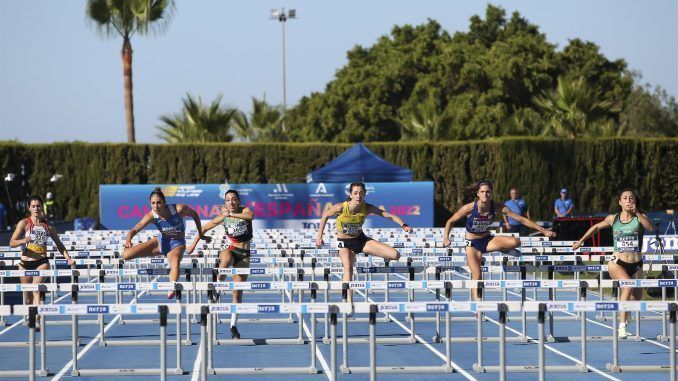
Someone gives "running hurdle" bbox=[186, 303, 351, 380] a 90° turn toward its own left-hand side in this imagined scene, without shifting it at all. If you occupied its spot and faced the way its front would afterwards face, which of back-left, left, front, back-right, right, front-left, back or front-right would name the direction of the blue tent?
left

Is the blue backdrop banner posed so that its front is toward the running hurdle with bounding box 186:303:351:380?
yes

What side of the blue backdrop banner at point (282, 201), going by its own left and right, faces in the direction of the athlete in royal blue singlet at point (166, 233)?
front

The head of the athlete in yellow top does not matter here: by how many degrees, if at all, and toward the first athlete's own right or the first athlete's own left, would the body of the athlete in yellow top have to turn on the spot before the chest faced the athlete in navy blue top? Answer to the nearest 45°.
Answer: approximately 90° to the first athlete's own left

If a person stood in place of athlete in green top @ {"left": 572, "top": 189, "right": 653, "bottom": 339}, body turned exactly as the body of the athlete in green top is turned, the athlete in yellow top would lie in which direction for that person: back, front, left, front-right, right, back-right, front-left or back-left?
right

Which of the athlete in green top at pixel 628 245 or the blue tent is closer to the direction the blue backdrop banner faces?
the athlete in green top

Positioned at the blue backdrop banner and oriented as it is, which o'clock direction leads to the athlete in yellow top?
The athlete in yellow top is roughly at 12 o'clock from the blue backdrop banner.

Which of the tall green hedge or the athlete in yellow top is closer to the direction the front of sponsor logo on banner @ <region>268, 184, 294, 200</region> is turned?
the athlete in yellow top
